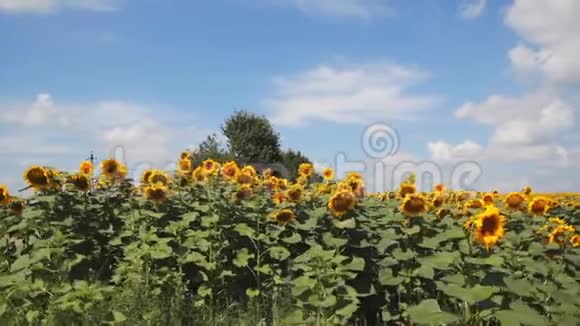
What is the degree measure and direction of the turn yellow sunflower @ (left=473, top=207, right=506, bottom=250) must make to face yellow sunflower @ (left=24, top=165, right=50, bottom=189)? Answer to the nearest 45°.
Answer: approximately 90° to its right

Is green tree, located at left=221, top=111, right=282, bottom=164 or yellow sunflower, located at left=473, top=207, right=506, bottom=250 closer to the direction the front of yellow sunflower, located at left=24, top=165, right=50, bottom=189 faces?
the yellow sunflower

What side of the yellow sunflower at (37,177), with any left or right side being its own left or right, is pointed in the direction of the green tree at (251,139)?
back

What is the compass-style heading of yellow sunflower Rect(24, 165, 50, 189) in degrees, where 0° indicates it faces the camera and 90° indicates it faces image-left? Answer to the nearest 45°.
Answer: approximately 0°

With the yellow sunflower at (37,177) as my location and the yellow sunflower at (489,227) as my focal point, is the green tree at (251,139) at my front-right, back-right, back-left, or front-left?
back-left

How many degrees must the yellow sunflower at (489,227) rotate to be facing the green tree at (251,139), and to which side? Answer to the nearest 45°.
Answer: approximately 135° to its right

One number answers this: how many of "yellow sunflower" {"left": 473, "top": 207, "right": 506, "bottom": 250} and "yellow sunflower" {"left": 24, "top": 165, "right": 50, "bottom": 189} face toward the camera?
2
